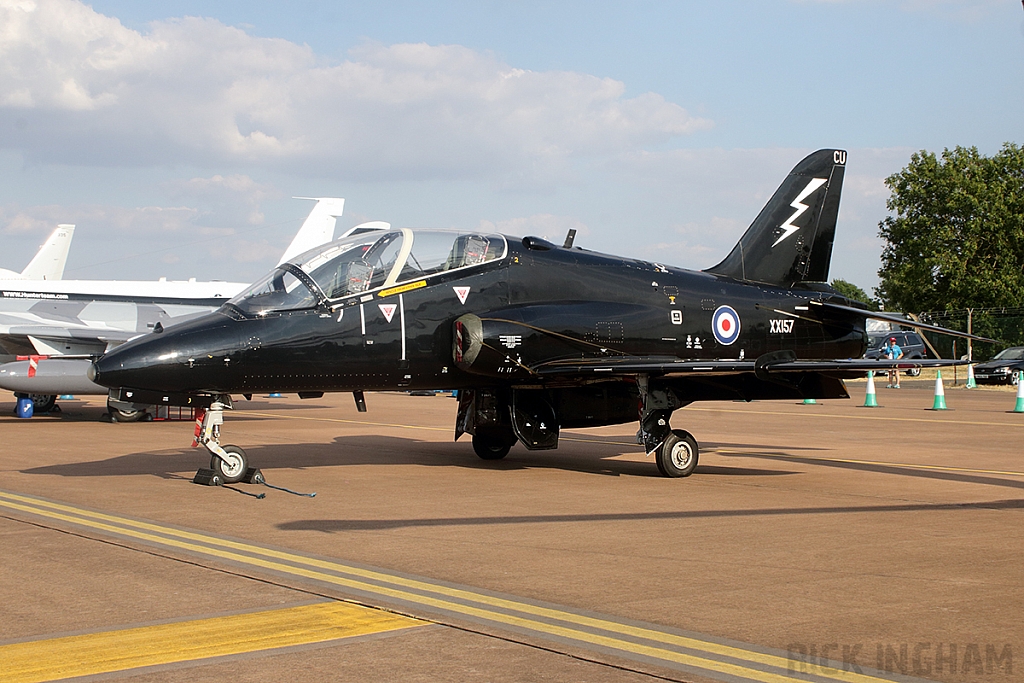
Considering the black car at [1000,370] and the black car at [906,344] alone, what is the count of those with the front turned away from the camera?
0

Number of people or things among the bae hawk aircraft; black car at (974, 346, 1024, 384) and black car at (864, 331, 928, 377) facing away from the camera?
0

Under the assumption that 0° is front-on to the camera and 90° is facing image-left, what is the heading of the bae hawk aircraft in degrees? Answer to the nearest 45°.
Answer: approximately 45°

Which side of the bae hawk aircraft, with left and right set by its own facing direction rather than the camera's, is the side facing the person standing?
back

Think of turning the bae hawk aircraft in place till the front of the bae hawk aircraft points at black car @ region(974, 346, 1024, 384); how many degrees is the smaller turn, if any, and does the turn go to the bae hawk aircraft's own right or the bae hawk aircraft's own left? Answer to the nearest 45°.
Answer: approximately 180°

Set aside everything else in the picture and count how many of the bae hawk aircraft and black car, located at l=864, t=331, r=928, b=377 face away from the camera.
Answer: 0

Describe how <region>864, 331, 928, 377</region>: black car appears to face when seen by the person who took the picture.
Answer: facing the viewer and to the left of the viewer

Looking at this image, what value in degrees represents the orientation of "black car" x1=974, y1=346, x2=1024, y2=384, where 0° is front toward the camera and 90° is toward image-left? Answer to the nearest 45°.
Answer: approximately 45°

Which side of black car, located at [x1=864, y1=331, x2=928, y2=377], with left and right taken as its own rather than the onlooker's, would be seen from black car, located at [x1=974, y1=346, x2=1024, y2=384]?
left

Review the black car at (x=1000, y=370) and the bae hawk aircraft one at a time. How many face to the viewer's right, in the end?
0
